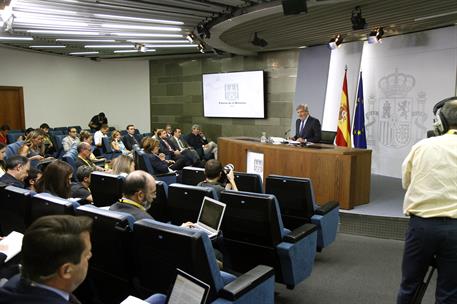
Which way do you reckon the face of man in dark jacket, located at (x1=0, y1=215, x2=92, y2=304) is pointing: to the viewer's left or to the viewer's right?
to the viewer's right

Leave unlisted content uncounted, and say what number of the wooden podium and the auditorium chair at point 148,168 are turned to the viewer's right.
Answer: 1

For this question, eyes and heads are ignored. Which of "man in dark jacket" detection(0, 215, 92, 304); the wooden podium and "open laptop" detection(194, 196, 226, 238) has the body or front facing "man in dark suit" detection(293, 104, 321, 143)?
the man in dark jacket

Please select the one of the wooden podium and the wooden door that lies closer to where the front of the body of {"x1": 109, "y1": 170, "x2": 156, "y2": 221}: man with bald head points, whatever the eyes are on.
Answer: the wooden podium

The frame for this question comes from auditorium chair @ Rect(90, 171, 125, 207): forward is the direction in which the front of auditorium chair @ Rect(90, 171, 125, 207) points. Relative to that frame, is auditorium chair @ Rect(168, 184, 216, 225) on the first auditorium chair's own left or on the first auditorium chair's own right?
on the first auditorium chair's own right

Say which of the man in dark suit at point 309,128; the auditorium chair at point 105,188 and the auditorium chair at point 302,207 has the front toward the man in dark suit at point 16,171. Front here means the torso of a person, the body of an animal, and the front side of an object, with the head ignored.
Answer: the man in dark suit at point 309,128

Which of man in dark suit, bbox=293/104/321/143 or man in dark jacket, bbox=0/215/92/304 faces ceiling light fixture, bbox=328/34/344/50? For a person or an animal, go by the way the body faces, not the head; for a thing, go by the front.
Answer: the man in dark jacket

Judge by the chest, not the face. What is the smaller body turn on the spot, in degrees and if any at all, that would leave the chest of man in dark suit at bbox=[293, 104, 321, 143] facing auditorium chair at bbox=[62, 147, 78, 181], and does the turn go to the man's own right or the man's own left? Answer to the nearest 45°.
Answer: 0° — they already face it

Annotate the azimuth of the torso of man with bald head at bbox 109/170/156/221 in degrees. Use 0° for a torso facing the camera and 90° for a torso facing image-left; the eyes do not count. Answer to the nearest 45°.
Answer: approximately 225°

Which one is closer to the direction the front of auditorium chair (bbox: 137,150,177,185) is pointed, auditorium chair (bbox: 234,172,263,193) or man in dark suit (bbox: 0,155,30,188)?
the auditorium chair

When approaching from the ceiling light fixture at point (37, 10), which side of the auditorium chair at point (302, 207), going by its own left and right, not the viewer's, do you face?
left

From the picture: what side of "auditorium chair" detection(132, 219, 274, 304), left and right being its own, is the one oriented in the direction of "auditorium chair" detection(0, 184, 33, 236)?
left

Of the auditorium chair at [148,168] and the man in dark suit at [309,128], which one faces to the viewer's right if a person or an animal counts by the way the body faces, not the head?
the auditorium chair

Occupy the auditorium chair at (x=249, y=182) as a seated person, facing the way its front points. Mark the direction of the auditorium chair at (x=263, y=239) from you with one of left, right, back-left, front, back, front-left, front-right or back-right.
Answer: back-right
